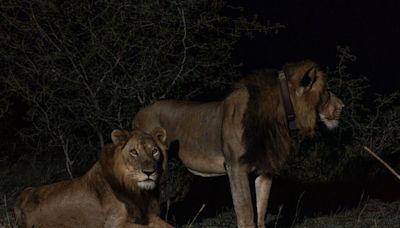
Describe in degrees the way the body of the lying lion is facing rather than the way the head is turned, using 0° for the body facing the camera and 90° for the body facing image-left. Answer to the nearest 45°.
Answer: approximately 315°

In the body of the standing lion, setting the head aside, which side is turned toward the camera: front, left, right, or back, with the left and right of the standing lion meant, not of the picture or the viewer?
right

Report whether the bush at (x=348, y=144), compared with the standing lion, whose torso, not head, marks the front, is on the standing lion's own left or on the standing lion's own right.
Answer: on the standing lion's own left

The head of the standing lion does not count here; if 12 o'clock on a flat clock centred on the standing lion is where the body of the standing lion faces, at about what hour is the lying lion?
The lying lion is roughly at 5 o'clock from the standing lion.

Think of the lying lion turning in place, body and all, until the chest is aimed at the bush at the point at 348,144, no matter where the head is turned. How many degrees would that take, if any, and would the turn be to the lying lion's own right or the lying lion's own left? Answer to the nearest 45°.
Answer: approximately 90° to the lying lion's own left

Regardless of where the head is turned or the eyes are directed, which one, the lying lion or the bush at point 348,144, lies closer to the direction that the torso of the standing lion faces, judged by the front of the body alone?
the bush
